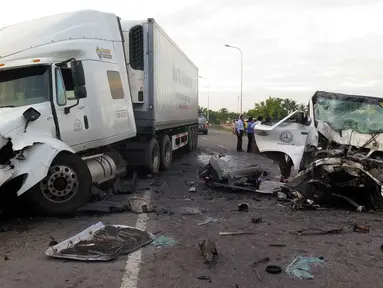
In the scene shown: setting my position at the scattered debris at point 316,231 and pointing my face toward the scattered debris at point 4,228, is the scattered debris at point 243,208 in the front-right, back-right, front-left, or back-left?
front-right

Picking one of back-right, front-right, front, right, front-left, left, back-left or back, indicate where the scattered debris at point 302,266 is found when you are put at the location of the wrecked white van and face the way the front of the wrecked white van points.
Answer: front

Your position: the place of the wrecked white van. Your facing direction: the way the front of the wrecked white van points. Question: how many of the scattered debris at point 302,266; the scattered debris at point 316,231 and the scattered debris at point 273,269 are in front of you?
3

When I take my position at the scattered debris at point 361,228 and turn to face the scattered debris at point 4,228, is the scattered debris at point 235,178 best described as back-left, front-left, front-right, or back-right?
front-right

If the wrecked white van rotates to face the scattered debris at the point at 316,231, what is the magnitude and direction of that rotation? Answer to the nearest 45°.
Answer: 0° — it already faces it

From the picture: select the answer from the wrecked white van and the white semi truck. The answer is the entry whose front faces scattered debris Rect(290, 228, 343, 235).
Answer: the wrecked white van

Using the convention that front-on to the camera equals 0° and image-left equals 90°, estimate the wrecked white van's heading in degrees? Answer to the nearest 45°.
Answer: approximately 0°

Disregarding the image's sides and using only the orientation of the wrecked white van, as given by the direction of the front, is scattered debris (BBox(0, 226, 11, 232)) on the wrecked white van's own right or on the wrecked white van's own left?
on the wrecked white van's own right

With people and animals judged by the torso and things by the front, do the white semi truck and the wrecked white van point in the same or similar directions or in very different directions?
same or similar directions

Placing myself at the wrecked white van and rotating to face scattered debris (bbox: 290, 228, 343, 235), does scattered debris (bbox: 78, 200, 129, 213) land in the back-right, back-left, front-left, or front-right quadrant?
front-right

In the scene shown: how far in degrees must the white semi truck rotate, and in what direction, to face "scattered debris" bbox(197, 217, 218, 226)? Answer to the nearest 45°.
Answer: approximately 90° to its left

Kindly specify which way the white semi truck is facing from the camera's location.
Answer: facing the viewer and to the left of the viewer

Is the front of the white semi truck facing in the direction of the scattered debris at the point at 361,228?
no

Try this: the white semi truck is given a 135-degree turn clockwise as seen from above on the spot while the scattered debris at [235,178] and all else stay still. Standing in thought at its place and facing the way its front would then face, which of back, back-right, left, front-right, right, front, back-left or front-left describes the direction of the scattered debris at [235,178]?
right

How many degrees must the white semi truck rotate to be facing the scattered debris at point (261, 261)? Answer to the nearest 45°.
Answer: approximately 90° to its left

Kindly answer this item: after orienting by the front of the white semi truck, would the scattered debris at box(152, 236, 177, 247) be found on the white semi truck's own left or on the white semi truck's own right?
on the white semi truck's own left
